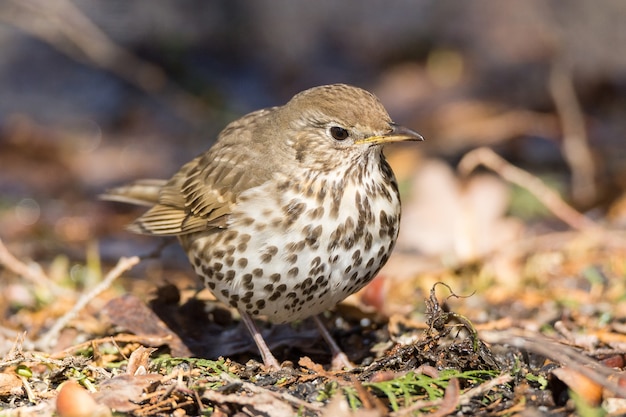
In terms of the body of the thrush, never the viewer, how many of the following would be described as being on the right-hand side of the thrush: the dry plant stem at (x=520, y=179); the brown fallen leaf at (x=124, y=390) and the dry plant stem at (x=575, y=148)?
1

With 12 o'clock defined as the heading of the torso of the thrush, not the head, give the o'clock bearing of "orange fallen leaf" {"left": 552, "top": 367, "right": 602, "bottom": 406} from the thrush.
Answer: The orange fallen leaf is roughly at 12 o'clock from the thrush.

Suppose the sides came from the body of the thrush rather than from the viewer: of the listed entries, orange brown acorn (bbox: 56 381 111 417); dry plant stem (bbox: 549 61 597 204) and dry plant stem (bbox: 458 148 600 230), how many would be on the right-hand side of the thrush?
1

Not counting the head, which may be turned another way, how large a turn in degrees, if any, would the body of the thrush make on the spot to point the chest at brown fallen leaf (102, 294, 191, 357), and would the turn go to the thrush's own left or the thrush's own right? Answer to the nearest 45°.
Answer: approximately 135° to the thrush's own right

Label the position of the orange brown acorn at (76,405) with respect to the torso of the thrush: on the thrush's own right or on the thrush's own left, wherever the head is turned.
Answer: on the thrush's own right

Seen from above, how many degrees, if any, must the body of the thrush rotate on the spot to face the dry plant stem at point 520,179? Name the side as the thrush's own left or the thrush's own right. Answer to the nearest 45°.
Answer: approximately 90° to the thrush's own left

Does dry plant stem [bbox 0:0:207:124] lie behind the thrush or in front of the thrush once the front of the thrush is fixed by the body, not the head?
behind

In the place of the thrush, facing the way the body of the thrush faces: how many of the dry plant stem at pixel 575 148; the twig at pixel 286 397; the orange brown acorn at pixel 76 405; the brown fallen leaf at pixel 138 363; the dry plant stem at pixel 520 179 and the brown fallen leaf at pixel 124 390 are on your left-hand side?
2

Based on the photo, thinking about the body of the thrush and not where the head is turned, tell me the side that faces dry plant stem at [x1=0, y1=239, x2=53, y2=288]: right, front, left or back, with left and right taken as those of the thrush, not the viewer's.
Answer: back

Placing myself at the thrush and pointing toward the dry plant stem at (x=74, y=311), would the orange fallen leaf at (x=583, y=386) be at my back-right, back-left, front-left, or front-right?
back-left

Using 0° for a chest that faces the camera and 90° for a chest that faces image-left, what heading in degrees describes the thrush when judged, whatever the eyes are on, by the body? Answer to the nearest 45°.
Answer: approximately 315°
